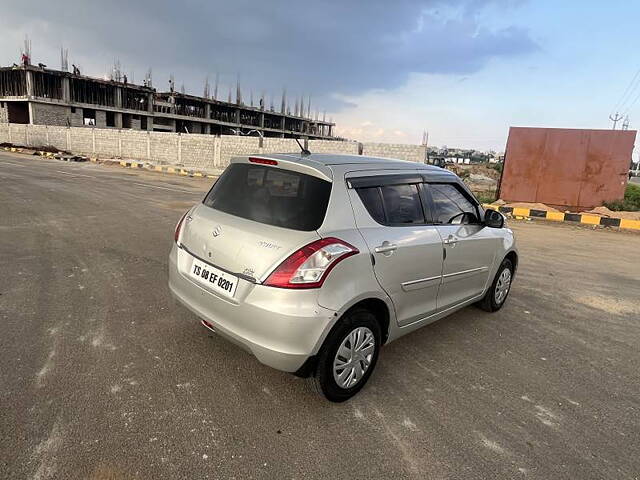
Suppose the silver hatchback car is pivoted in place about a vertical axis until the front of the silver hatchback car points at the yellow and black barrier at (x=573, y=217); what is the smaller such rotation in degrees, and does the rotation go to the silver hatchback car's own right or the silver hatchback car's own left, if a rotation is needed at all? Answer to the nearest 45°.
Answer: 0° — it already faces it

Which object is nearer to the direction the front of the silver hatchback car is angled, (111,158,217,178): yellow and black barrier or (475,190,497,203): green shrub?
the green shrub

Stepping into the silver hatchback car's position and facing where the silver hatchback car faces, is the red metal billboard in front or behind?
in front

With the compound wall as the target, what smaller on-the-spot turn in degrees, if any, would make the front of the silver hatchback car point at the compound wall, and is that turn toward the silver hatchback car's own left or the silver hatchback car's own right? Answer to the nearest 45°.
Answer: approximately 90° to the silver hatchback car's own left

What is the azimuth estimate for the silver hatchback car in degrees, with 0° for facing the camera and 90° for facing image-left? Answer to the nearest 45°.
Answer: approximately 225°

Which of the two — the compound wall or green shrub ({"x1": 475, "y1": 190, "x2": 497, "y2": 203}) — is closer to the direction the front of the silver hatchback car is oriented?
the green shrub

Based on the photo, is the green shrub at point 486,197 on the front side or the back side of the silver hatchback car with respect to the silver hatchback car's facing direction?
on the front side

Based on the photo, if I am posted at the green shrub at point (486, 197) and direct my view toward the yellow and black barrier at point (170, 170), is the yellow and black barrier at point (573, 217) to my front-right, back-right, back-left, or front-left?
back-left

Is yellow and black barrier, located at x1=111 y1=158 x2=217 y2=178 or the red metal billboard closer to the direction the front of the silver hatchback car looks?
the red metal billboard
